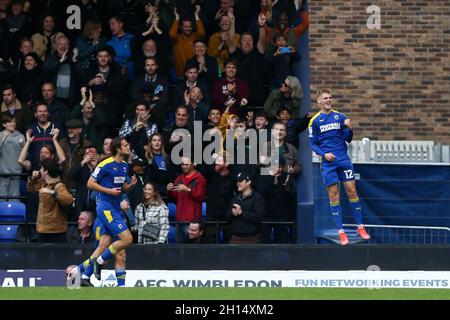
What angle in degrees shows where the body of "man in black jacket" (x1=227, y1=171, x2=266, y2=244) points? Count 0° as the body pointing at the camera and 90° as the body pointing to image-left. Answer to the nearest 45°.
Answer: approximately 45°

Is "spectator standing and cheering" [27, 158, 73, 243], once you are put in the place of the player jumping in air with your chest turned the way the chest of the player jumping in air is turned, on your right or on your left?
on your right

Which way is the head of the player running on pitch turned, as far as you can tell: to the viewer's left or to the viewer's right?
to the viewer's right

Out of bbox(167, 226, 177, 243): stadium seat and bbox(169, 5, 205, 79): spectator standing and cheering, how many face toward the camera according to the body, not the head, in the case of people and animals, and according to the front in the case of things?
2

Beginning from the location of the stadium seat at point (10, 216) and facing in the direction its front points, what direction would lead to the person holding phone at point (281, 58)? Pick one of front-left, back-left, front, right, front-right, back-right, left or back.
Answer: left

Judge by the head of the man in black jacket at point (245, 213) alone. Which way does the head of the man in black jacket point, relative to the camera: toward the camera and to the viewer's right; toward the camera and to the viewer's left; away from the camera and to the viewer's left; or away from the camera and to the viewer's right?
toward the camera and to the viewer's left

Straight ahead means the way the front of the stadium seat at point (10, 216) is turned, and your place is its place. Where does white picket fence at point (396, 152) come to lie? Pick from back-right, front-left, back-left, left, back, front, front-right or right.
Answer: left

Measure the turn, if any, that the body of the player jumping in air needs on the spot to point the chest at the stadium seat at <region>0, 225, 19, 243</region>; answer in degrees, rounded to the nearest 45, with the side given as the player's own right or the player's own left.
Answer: approximately 90° to the player's own right
